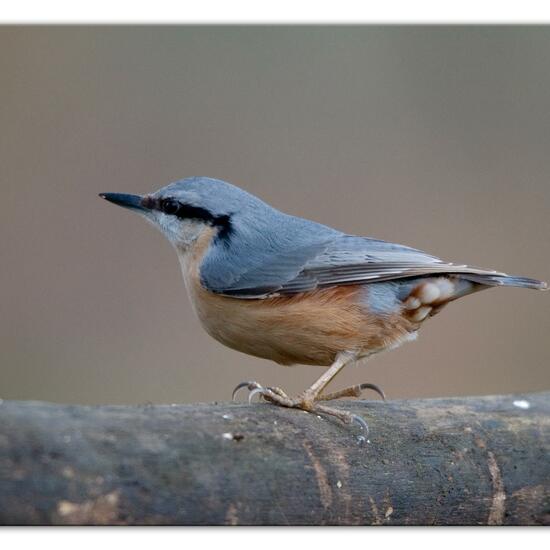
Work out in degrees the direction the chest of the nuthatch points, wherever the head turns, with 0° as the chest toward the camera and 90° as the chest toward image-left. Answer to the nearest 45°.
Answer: approximately 90°
